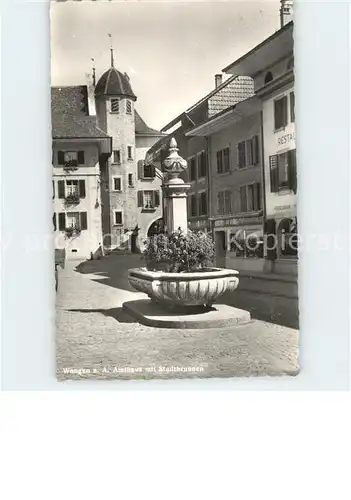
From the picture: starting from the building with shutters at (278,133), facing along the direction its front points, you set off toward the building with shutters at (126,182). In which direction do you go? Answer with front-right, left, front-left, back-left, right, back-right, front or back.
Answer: front-right

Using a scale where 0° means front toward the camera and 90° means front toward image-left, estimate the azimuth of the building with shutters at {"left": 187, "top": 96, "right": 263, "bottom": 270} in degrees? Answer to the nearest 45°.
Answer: approximately 45°

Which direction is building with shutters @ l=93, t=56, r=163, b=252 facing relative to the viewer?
toward the camera

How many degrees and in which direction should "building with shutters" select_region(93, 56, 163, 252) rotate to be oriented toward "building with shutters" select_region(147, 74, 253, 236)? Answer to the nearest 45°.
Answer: approximately 90° to its left

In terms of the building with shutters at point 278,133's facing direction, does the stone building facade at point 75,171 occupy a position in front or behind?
in front

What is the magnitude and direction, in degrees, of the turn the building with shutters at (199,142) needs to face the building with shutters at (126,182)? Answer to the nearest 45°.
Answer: approximately 45° to its right

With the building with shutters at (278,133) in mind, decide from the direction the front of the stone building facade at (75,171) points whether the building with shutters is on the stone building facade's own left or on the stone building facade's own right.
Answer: on the stone building facade's own left

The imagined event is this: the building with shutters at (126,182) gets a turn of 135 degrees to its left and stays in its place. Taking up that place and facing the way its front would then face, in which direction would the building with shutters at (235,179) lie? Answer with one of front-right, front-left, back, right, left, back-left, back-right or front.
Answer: front-right

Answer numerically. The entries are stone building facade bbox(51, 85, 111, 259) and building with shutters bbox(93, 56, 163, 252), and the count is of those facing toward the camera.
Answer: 2

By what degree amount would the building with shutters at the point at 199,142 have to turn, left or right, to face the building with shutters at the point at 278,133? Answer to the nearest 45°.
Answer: approximately 135° to its left
